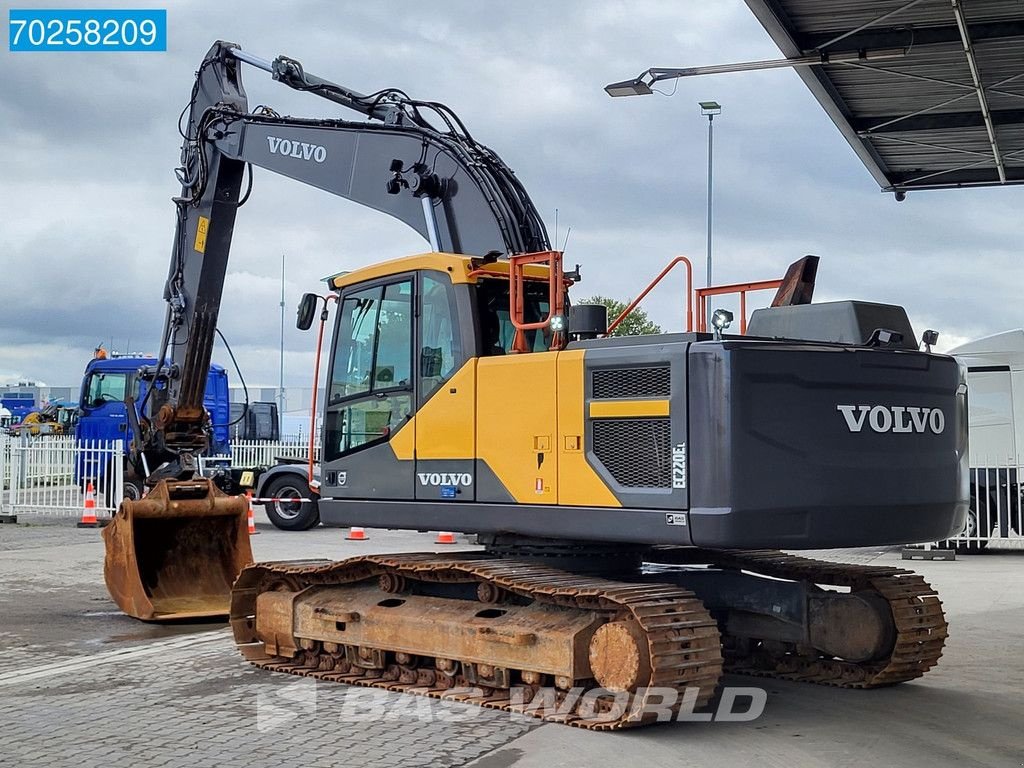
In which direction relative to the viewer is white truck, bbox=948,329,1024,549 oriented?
to the viewer's left

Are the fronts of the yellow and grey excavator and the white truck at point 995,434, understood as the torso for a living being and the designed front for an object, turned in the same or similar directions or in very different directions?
same or similar directions

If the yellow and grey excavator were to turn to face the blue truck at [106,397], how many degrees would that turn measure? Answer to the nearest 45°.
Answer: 0° — it already faces it

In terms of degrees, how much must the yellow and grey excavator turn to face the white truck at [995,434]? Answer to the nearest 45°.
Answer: approximately 90° to its right

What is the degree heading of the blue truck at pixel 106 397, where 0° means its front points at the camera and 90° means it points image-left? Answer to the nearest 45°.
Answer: approximately 90°

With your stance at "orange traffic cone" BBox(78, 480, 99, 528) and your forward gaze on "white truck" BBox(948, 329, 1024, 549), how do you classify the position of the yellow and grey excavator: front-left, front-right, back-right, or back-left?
front-right

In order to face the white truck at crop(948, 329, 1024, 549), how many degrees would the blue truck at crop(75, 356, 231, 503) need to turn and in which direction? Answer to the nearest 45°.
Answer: approximately 135° to its left

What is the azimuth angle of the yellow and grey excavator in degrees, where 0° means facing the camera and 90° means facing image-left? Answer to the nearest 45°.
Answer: approximately 135°

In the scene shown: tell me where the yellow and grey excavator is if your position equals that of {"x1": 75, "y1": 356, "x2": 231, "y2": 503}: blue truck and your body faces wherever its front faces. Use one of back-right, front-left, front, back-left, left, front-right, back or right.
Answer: left

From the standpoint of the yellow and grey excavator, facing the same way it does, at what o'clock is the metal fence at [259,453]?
The metal fence is roughly at 1 o'clock from the yellow and grey excavator.

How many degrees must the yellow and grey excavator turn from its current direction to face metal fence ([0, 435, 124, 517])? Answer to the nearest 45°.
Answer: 0° — it already faces it

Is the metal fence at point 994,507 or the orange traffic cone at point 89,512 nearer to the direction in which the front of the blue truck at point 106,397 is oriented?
the orange traffic cone

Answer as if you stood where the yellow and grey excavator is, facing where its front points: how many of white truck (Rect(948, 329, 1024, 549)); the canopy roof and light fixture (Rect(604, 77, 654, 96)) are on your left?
0
